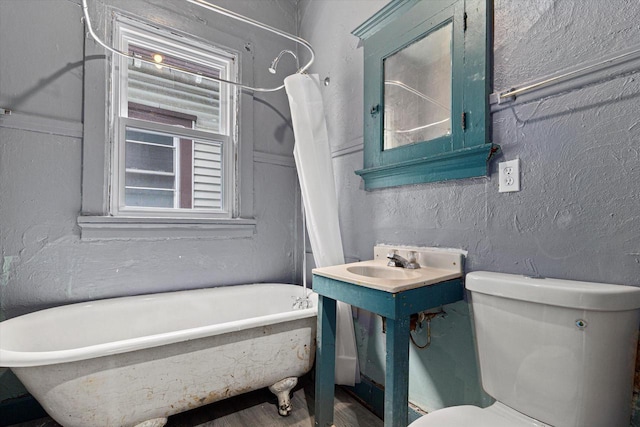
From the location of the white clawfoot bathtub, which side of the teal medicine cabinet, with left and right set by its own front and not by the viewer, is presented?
front

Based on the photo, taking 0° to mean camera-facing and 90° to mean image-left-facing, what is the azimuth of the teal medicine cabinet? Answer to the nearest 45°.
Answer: approximately 45°

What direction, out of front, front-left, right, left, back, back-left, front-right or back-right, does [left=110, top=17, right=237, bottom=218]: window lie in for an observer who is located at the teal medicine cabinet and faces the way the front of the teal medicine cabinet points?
front-right

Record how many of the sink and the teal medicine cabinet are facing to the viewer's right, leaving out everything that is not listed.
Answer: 0

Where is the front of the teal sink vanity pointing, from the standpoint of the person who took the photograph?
facing the viewer and to the left of the viewer

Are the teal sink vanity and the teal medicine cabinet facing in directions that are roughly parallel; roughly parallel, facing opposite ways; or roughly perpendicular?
roughly parallel

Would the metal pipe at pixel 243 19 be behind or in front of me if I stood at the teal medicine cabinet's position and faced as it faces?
in front

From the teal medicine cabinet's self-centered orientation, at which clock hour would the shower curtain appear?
The shower curtain is roughly at 2 o'clock from the teal medicine cabinet.

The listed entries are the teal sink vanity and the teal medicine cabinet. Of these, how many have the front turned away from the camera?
0

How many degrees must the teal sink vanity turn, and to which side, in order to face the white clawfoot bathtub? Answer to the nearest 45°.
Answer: approximately 45° to its right

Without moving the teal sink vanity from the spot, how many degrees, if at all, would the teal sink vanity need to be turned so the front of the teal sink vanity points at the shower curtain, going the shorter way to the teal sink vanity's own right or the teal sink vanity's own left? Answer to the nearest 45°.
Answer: approximately 90° to the teal sink vanity's own right

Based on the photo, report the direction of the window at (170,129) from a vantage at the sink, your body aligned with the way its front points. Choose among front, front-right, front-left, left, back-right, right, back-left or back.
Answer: right
